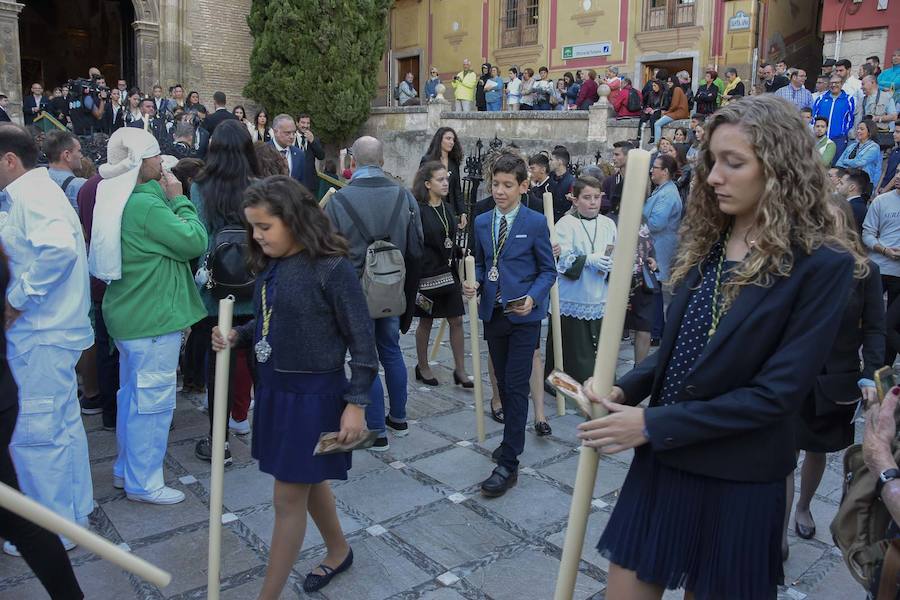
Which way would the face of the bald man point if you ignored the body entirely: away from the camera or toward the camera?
away from the camera

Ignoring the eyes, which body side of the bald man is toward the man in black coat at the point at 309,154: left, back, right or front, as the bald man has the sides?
front

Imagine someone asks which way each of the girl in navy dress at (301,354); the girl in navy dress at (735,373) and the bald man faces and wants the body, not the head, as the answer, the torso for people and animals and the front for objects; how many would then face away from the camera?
1

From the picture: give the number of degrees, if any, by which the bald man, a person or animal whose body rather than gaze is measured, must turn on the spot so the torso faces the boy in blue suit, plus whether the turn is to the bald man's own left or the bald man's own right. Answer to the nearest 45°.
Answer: approximately 135° to the bald man's own right

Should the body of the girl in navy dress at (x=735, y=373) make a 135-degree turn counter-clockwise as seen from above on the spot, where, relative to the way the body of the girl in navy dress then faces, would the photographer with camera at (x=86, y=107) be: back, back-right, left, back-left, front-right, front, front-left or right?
back-left

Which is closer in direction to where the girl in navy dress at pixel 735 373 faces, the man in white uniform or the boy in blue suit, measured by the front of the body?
the man in white uniform

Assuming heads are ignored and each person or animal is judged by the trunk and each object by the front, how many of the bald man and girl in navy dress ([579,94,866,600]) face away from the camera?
1

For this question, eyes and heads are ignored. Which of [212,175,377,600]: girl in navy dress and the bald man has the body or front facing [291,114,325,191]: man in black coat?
the bald man

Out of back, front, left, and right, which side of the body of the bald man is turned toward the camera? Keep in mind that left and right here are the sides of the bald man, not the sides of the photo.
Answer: back

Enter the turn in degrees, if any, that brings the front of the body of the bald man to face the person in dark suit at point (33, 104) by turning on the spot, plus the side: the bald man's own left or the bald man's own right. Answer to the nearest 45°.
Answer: approximately 45° to the bald man's own left

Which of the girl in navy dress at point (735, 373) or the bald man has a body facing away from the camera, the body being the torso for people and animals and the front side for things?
the bald man

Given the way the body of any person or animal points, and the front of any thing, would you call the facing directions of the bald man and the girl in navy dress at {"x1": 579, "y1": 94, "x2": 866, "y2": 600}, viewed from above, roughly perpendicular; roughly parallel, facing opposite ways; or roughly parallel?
roughly perpendicular
